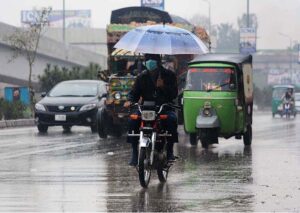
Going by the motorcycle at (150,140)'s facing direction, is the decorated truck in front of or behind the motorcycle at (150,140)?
behind

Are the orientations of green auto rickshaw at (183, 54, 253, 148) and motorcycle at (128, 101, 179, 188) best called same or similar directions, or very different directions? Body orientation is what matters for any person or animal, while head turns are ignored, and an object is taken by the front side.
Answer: same or similar directions

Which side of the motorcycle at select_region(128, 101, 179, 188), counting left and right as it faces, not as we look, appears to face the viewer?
front

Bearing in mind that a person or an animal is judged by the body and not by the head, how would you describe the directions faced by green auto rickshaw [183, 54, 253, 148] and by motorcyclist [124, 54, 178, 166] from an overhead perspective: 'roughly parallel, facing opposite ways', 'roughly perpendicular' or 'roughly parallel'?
roughly parallel

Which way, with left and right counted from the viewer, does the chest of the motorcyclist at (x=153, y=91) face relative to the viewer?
facing the viewer

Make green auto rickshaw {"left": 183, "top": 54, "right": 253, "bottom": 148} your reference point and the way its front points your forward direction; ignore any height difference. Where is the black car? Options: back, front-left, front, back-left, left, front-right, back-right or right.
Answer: back-right
